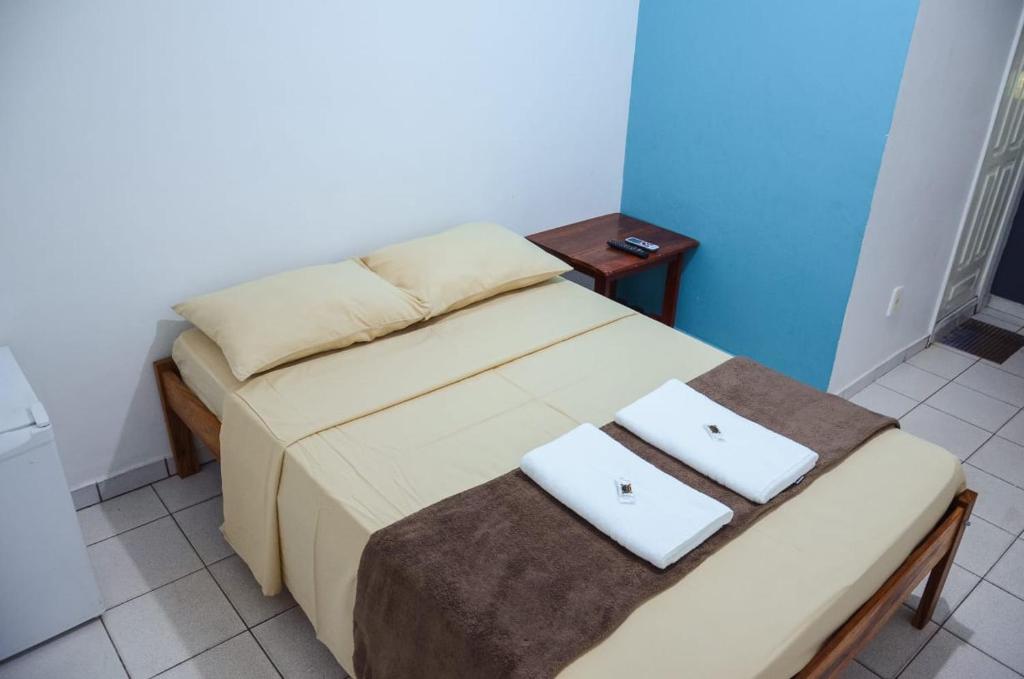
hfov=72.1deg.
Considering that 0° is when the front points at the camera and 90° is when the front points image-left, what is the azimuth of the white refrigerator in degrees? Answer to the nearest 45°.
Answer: approximately 315°

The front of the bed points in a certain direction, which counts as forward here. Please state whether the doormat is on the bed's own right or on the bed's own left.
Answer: on the bed's own left

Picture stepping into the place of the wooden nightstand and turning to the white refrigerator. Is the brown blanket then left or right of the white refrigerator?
left

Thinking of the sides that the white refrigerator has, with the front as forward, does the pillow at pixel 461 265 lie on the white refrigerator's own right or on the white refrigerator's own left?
on the white refrigerator's own left

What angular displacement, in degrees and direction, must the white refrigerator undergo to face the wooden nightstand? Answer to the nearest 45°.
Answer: approximately 45° to its left

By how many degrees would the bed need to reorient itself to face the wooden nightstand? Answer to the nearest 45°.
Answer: approximately 135° to its left

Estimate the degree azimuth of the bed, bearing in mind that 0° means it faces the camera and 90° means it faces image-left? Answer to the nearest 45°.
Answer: approximately 315°

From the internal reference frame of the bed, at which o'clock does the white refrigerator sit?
The white refrigerator is roughly at 4 o'clock from the bed.

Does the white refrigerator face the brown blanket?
no
